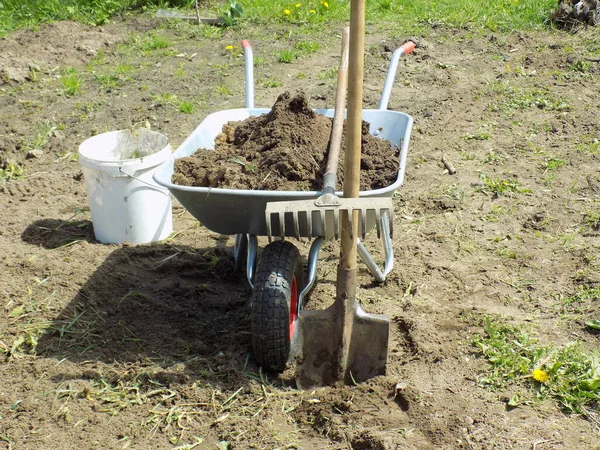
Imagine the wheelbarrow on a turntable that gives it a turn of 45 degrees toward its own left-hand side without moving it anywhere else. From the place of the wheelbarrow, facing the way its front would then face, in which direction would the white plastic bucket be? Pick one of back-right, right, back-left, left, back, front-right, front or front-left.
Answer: back

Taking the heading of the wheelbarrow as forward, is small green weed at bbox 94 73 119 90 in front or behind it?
behind

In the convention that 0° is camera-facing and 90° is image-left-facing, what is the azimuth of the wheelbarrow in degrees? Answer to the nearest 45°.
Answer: approximately 0°

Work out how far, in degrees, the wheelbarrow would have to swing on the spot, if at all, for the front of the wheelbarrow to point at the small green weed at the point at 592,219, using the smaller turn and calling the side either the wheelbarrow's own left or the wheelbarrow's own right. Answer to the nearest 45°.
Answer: approximately 135° to the wheelbarrow's own left

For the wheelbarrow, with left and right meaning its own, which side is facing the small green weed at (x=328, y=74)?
back

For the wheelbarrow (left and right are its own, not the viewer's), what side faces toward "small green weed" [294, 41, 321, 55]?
back

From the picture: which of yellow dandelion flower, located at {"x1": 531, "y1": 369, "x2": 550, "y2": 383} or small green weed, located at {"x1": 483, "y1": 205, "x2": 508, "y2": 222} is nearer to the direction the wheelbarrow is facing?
the yellow dandelion flower

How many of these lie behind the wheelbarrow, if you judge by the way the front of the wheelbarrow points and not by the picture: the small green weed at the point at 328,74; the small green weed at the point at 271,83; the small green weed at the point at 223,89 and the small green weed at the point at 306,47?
4
